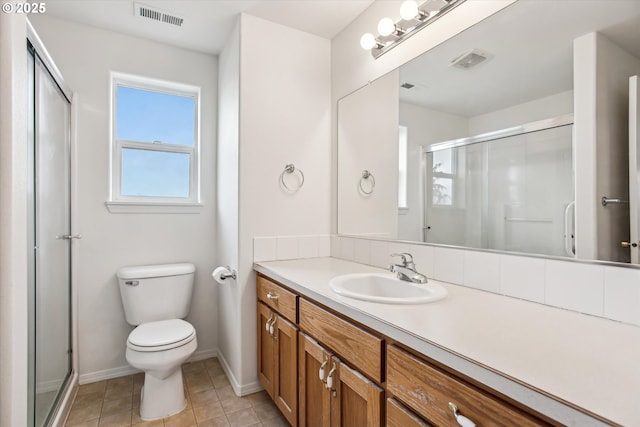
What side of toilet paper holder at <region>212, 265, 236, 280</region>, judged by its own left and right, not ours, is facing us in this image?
left

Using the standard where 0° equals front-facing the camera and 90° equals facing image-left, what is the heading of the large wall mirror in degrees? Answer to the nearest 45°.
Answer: approximately 45°

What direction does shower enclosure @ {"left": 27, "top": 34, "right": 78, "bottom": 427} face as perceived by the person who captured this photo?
facing to the right of the viewer

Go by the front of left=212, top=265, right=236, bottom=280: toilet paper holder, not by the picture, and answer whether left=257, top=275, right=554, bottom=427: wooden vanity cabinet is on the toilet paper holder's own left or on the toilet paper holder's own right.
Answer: on the toilet paper holder's own left

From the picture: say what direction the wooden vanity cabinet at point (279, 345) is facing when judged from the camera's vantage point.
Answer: facing the viewer and to the left of the viewer

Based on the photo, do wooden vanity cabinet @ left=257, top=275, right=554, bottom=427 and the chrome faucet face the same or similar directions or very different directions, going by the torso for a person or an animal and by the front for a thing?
same or similar directions

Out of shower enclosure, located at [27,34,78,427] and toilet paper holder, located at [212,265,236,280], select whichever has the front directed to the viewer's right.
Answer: the shower enclosure

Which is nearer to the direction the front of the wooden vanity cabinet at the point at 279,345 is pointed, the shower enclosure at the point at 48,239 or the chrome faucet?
the shower enclosure

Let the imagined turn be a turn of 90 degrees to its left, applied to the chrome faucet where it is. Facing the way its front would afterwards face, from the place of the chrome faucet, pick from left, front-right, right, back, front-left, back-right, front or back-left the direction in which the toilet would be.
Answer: back-right

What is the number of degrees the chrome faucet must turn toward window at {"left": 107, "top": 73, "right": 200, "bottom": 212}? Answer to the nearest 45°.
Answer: approximately 45° to its right

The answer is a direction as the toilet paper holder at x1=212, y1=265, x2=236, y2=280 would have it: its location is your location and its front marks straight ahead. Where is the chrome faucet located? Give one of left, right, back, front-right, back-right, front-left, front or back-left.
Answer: back-left
